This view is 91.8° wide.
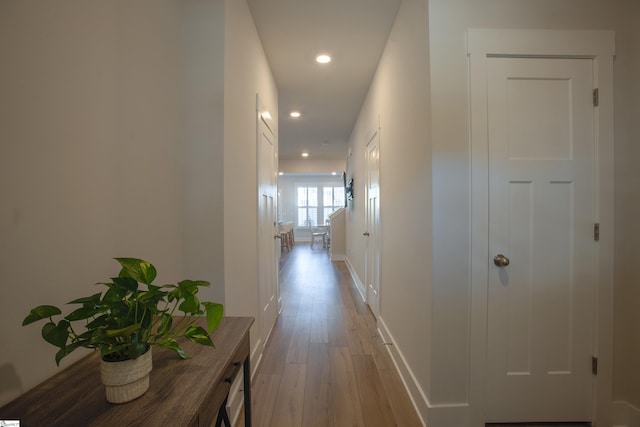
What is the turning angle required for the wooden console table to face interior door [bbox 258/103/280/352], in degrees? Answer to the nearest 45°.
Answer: approximately 90° to its left

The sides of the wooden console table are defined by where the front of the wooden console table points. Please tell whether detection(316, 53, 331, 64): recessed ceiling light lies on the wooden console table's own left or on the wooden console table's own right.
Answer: on the wooden console table's own left

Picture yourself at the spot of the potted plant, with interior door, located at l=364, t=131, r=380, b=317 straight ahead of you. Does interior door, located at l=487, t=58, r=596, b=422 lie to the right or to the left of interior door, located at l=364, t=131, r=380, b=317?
right

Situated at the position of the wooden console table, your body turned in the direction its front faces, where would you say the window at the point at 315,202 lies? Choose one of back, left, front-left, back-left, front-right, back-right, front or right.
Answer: left

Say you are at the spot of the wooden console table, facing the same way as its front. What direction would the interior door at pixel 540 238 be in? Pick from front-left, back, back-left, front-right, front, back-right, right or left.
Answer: front-left

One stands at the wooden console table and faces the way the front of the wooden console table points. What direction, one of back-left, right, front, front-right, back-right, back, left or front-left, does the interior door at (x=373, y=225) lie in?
left
